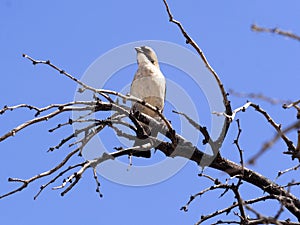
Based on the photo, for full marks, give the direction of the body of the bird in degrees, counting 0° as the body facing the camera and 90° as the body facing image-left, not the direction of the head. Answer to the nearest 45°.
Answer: approximately 45°
